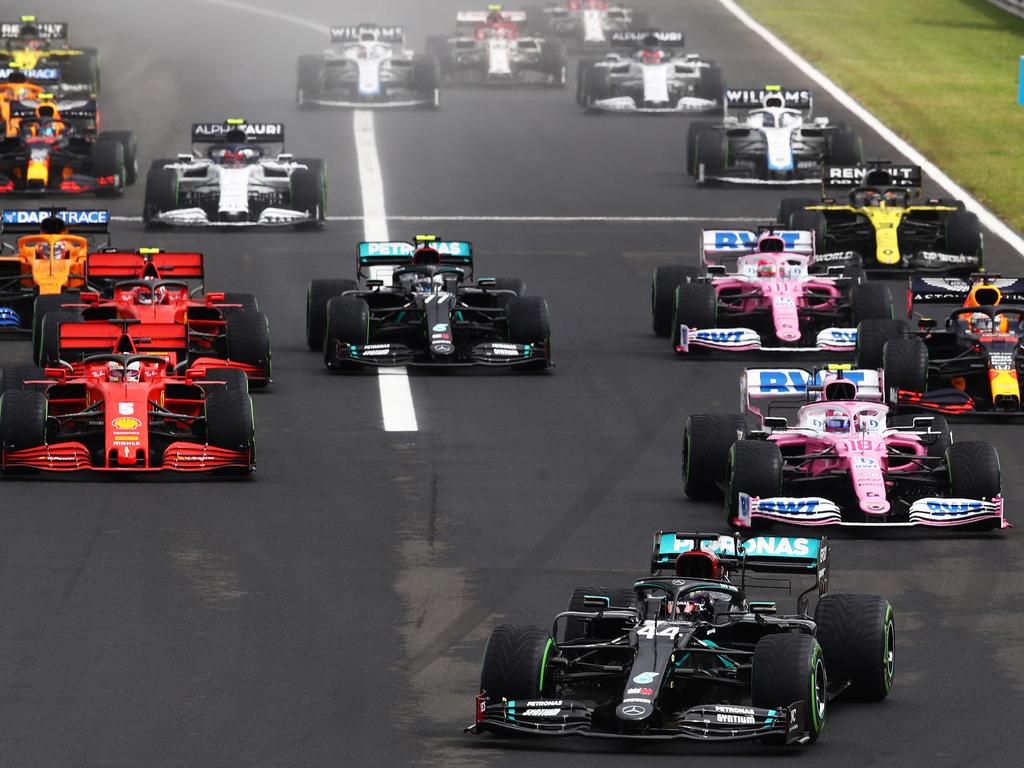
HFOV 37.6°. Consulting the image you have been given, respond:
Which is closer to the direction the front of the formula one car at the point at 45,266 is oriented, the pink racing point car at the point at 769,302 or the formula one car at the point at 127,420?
the formula one car

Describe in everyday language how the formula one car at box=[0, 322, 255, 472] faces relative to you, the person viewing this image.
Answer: facing the viewer

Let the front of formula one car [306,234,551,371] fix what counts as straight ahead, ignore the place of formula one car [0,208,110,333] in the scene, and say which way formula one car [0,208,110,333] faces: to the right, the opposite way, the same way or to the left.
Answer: the same way

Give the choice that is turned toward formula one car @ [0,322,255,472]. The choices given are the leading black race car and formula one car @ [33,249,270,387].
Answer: formula one car @ [33,249,270,387]

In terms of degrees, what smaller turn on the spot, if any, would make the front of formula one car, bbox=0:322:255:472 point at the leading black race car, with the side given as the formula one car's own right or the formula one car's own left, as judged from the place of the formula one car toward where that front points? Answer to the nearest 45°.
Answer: approximately 45° to the formula one car's own left

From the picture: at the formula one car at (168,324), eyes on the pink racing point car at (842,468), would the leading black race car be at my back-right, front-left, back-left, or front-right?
front-right

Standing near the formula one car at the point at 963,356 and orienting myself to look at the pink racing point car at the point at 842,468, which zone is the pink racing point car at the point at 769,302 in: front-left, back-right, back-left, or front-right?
back-right

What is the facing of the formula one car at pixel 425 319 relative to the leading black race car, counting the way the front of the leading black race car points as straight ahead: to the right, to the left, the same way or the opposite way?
the same way

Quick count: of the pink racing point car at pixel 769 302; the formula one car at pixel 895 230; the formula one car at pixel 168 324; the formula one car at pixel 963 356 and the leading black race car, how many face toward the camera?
5

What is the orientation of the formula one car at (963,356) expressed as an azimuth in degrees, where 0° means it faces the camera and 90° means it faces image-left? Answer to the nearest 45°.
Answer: approximately 0°

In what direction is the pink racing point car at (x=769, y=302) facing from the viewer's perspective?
toward the camera

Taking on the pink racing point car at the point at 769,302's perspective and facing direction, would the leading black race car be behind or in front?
in front

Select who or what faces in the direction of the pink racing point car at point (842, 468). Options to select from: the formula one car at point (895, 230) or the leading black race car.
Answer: the formula one car

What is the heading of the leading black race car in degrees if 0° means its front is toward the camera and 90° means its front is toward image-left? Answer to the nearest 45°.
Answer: approximately 0°

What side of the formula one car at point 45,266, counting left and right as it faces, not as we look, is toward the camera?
front

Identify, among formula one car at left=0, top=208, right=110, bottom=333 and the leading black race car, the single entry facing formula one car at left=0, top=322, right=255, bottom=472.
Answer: formula one car at left=0, top=208, right=110, bottom=333

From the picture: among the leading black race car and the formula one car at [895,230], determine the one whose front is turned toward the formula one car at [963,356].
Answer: the formula one car at [895,230]

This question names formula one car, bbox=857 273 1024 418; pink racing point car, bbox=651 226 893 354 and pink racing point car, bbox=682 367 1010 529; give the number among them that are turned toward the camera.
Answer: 3
